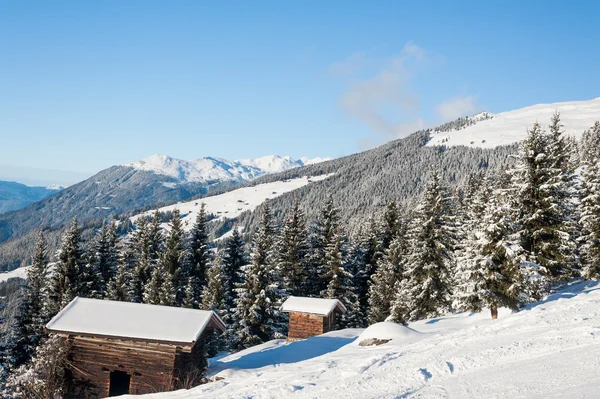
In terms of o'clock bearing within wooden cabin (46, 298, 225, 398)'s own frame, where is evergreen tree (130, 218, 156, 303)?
The evergreen tree is roughly at 6 o'clock from the wooden cabin.

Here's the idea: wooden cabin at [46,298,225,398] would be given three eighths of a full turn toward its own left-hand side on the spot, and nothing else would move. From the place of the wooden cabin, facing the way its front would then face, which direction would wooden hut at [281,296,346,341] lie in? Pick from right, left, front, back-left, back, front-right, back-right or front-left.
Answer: front

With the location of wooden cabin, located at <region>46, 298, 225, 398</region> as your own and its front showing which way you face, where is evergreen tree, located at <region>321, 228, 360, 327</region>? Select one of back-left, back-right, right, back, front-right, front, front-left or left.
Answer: back-left

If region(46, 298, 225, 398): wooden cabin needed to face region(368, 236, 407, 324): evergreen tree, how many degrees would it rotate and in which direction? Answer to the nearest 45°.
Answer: approximately 135° to its left

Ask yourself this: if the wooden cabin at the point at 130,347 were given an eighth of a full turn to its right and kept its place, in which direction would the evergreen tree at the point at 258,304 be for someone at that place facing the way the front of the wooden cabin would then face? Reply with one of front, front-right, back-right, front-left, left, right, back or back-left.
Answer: back

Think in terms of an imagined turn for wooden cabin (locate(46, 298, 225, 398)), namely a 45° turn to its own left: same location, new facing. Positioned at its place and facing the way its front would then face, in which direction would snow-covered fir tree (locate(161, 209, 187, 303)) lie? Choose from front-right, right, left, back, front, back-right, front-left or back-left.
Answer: back-left

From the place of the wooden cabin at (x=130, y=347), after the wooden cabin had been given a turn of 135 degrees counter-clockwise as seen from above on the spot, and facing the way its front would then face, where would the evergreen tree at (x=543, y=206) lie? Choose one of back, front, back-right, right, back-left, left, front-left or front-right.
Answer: front-right

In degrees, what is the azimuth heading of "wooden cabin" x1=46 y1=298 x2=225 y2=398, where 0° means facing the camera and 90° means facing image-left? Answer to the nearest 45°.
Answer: approximately 0°
